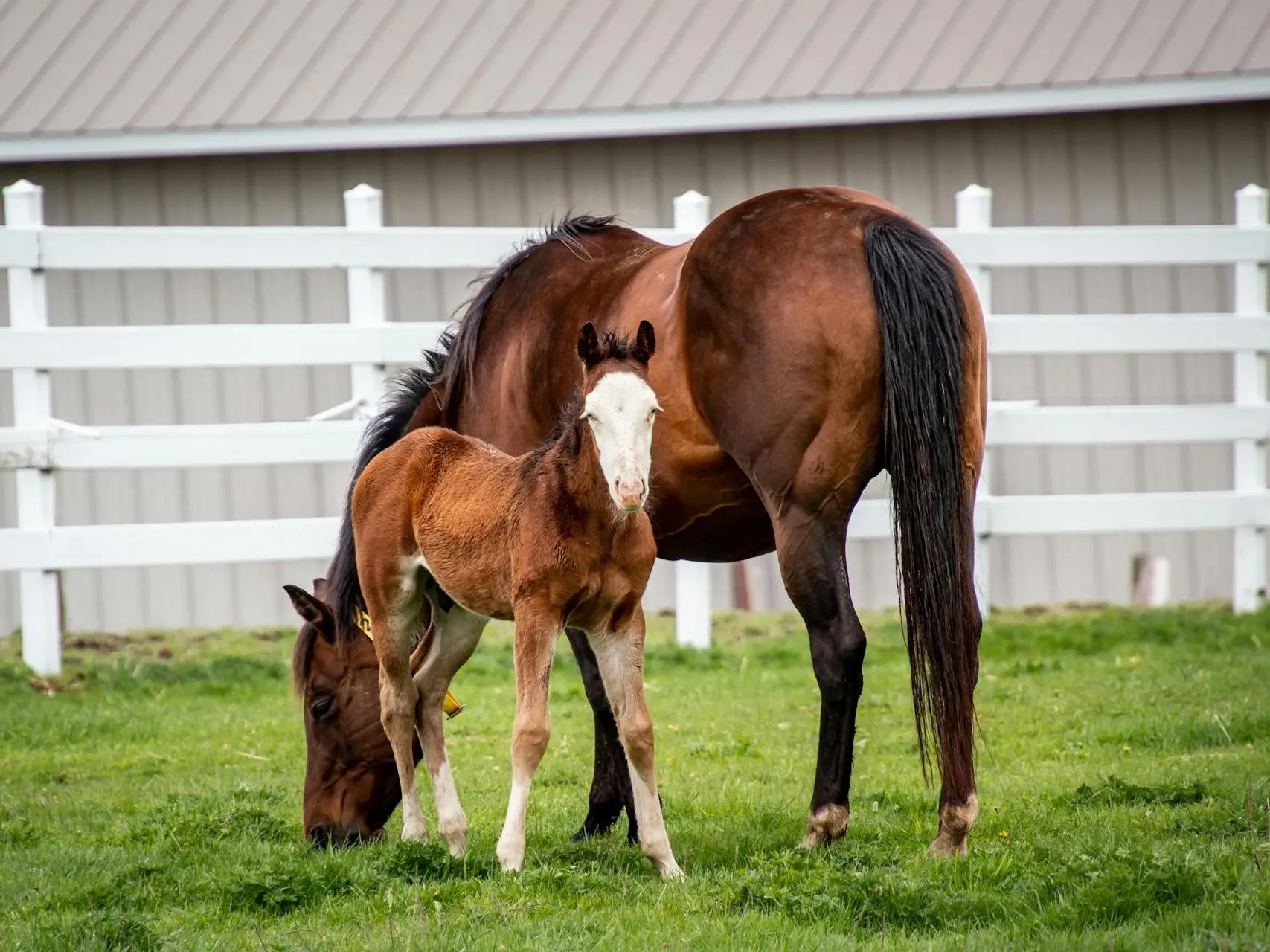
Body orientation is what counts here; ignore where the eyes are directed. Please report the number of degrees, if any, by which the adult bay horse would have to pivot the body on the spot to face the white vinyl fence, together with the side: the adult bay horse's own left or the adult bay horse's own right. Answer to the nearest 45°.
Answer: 0° — it already faces it

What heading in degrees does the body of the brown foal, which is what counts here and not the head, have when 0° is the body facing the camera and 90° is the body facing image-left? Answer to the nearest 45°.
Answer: approximately 315°

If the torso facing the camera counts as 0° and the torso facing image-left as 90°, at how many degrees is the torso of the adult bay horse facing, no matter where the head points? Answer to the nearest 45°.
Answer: approximately 135°

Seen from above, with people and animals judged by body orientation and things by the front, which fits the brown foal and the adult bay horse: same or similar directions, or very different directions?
very different directions

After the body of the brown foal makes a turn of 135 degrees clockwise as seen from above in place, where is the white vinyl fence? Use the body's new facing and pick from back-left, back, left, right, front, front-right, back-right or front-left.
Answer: right
